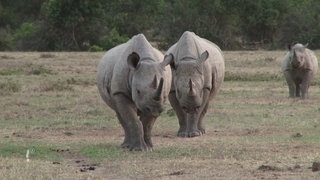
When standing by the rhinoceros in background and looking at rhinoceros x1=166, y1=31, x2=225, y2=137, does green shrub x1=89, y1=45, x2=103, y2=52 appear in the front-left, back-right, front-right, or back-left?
back-right

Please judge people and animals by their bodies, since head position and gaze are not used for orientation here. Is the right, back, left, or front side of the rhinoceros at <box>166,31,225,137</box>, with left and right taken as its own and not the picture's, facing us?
front

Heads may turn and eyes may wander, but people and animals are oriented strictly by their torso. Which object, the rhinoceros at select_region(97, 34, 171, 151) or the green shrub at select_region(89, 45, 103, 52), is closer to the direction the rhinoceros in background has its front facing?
the rhinoceros

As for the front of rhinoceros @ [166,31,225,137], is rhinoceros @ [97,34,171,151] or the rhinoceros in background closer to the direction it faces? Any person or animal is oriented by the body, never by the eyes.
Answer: the rhinoceros

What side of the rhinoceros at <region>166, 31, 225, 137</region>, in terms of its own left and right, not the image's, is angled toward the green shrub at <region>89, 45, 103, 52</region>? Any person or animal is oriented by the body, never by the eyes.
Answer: back

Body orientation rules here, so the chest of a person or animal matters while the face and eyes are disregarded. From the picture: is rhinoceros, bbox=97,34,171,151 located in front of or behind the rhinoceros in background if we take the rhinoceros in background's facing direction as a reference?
in front

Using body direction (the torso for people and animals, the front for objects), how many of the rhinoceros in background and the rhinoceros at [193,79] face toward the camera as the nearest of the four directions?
2

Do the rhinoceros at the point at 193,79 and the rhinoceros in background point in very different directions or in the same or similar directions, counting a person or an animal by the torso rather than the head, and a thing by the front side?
same or similar directions

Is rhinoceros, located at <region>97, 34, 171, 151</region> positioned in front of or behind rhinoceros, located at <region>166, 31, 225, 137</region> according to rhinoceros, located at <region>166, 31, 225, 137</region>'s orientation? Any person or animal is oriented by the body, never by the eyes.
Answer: in front

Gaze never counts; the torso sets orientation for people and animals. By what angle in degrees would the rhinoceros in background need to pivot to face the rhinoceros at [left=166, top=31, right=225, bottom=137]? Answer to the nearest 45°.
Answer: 0° — it already faces it

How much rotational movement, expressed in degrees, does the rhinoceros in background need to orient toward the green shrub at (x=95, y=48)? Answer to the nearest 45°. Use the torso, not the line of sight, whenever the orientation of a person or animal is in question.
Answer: approximately 135° to its right
